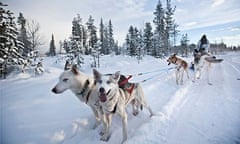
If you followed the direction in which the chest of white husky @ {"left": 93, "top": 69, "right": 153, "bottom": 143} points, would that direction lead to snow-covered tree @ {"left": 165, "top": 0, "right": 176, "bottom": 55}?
no

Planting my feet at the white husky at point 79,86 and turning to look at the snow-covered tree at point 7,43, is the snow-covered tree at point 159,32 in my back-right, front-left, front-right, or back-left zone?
front-right

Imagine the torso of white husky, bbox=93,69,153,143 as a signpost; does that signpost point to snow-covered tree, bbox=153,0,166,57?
no

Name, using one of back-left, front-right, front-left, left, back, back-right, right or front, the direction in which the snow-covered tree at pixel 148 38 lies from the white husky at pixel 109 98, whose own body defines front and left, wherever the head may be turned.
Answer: back-right

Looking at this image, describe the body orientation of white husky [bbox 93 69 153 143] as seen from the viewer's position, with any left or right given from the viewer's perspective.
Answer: facing the viewer and to the left of the viewer

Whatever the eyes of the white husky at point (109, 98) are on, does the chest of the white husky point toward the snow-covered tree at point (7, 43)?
no

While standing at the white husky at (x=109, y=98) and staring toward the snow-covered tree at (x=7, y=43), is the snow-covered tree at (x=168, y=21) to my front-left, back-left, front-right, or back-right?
front-right
